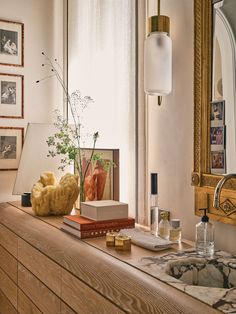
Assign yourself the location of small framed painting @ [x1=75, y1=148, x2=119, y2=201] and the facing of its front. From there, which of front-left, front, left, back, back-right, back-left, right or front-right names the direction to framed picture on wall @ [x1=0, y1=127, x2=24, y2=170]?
back-right

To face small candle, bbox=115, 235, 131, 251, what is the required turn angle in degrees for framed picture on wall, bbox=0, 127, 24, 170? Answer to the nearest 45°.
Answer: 0° — it already faces it

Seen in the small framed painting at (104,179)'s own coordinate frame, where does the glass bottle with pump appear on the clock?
The glass bottle with pump is roughly at 11 o'clock from the small framed painting.

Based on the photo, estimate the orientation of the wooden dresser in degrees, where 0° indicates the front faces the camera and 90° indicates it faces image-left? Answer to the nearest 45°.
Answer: approximately 45°

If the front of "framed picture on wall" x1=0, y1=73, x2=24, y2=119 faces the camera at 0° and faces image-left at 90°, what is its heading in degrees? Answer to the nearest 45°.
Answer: approximately 0°

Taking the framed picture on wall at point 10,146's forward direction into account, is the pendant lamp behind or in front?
in front

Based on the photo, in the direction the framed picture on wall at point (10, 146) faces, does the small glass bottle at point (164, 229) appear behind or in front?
in front

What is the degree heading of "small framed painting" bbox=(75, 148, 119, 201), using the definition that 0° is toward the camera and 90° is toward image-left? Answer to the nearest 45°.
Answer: approximately 0°
